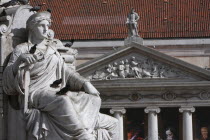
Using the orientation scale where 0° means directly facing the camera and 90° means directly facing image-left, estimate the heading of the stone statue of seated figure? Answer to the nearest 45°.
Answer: approximately 315°
